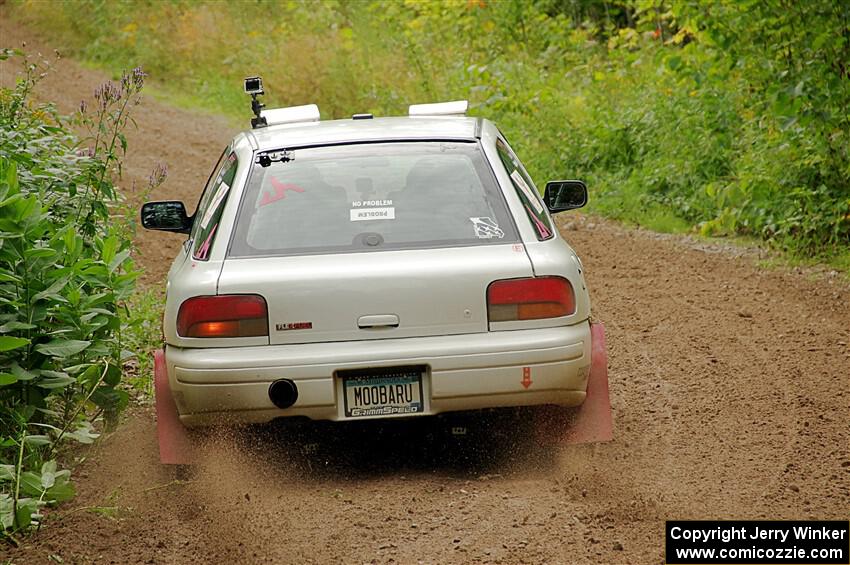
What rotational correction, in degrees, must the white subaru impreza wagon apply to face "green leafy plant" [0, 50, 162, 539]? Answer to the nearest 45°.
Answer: approximately 90° to its left

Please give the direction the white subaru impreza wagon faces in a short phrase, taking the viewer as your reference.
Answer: facing away from the viewer
